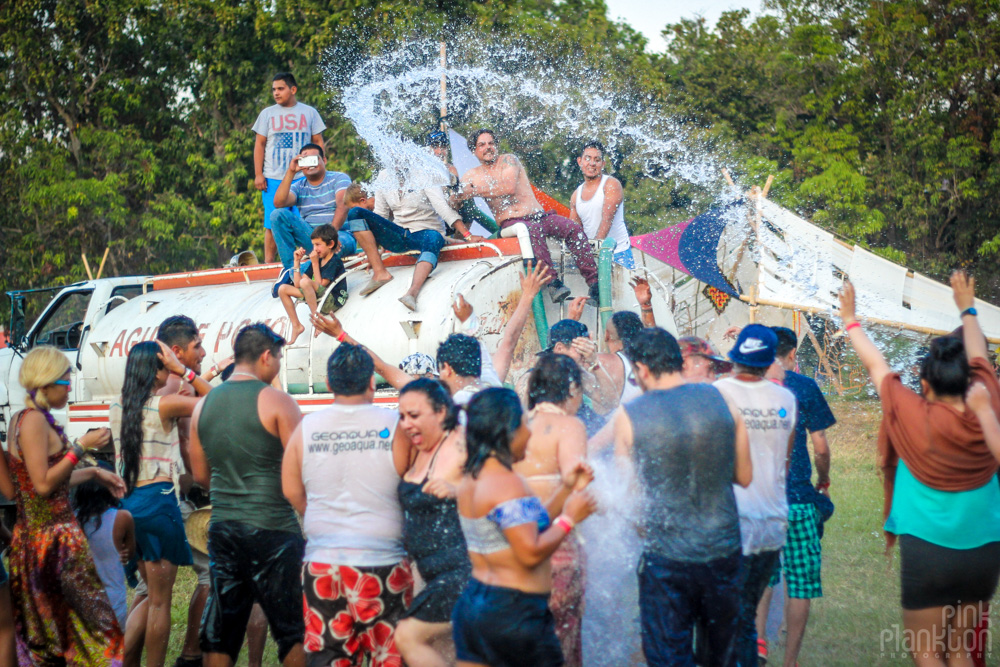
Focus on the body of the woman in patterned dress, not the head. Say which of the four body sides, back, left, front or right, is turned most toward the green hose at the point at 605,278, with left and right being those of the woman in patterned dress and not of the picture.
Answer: front

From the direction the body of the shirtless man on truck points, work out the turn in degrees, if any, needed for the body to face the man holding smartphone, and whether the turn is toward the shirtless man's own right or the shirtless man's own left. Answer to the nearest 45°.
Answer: approximately 90° to the shirtless man's own right

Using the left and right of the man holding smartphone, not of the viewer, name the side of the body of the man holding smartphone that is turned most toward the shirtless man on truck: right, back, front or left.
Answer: left

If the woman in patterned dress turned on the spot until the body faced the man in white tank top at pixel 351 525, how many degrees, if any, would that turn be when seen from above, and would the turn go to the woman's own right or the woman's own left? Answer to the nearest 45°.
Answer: approximately 45° to the woman's own right

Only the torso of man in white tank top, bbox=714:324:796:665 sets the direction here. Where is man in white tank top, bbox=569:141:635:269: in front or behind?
in front

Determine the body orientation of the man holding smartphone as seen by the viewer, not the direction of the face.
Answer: toward the camera

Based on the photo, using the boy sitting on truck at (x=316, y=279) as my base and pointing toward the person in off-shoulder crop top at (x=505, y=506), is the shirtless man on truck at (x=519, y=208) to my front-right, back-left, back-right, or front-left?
front-left

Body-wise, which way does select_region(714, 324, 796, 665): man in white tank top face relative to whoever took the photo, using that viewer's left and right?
facing away from the viewer

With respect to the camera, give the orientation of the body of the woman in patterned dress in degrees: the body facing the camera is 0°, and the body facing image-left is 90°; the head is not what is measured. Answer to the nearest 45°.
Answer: approximately 270°

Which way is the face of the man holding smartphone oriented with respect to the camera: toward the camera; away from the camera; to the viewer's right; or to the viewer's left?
toward the camera

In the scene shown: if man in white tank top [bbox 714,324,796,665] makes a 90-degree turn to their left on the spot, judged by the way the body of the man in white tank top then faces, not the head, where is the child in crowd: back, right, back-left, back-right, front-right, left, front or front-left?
front

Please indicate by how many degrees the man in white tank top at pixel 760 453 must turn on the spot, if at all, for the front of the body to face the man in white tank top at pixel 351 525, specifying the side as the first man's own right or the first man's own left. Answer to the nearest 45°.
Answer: approximately 135° to the first man's own left

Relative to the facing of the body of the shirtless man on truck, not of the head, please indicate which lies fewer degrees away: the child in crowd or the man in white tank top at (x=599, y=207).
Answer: the child in crowd

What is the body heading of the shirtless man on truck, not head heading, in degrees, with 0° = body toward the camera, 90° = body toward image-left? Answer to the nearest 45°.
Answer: approximately 0°

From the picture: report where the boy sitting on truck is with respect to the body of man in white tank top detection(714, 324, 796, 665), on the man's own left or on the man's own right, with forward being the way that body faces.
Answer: on the man's own left

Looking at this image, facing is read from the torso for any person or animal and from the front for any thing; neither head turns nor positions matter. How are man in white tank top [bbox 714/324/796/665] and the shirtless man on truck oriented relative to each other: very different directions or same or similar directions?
very different directions
